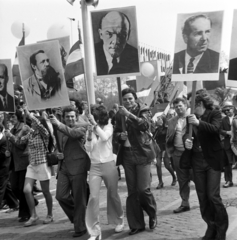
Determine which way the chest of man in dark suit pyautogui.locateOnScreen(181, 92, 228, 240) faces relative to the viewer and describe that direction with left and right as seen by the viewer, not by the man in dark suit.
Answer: facing the viewer and to the left of the viewer

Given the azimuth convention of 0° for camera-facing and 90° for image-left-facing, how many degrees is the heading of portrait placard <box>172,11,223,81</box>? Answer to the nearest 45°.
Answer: approximately 0°

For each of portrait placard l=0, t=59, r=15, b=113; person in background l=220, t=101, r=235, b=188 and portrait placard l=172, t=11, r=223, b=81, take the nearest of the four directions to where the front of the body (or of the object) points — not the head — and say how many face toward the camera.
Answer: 3

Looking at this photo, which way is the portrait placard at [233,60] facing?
toward the camera

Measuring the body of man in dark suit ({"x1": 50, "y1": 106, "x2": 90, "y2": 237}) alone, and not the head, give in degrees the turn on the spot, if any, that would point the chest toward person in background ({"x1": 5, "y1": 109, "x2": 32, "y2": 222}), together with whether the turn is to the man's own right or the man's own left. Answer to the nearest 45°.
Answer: approximately 90° to the man's own right

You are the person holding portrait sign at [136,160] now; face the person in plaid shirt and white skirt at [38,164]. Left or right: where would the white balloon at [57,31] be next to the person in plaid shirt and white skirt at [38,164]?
right
